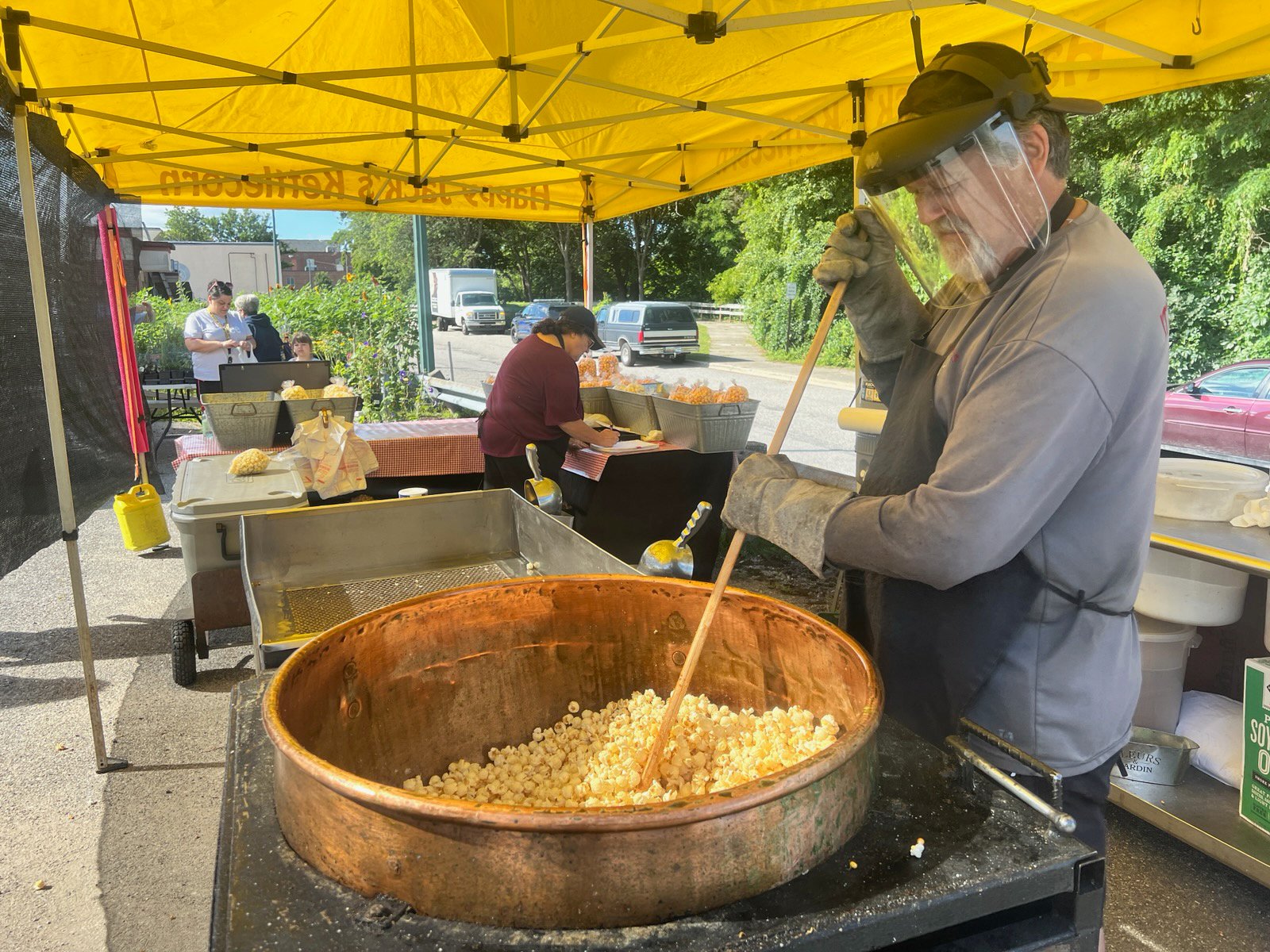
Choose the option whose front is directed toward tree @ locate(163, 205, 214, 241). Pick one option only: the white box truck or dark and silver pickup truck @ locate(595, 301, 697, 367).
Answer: the dark and silver pickup truck

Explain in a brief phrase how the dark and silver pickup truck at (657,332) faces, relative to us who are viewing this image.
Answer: facing away from the viewer and to the left of the viewer

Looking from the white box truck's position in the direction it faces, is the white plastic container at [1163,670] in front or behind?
in front

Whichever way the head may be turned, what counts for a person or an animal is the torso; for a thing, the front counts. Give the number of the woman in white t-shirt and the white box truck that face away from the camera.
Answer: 0

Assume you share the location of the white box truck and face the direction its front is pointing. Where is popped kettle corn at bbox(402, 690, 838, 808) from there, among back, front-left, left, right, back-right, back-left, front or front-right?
front-right

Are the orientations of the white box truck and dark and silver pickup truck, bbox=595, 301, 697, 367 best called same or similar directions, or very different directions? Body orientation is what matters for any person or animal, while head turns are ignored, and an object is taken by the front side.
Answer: very different directions

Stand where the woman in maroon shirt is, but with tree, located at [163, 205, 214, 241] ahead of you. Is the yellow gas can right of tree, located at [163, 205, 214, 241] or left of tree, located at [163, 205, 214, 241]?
left

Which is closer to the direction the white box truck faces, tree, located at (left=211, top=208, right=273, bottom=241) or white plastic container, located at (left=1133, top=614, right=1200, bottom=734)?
the white plastic container

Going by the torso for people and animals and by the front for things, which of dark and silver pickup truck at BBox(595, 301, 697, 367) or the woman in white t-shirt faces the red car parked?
the woman in white t-shirt

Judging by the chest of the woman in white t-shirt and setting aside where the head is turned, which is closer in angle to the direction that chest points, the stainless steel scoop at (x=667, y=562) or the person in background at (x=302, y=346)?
the stainless steel scoop

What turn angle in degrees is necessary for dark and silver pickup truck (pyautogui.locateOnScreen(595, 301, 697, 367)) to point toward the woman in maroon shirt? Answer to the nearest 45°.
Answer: approximately 135° to its left

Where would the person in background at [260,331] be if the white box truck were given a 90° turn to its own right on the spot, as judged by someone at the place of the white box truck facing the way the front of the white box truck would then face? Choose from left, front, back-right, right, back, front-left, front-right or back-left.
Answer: front-left
